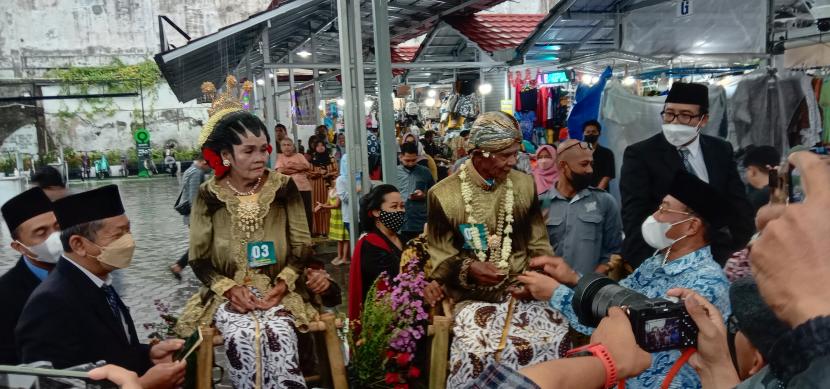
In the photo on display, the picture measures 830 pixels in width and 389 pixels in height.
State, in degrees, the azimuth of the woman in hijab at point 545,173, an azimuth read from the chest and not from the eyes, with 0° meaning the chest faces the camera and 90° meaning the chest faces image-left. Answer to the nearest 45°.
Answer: approximately 0°

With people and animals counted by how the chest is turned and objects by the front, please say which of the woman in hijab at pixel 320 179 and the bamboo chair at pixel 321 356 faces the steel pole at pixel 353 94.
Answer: the woman in hijab

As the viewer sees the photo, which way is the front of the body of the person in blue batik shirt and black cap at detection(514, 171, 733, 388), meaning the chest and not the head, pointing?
to the viewer's left

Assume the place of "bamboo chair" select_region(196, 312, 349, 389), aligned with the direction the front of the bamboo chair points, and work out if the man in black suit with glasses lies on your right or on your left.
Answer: on your left

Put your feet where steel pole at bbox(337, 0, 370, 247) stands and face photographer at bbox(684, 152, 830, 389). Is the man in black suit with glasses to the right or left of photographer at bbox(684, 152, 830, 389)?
left

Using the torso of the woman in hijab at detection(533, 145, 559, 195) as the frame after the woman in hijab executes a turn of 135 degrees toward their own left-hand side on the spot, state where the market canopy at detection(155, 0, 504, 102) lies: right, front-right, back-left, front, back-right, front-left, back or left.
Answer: left

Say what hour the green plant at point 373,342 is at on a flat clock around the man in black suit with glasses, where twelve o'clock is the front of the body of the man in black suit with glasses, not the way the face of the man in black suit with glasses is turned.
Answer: The green plant is roughly at 2 o'clock from the man in black suit with glasses.
